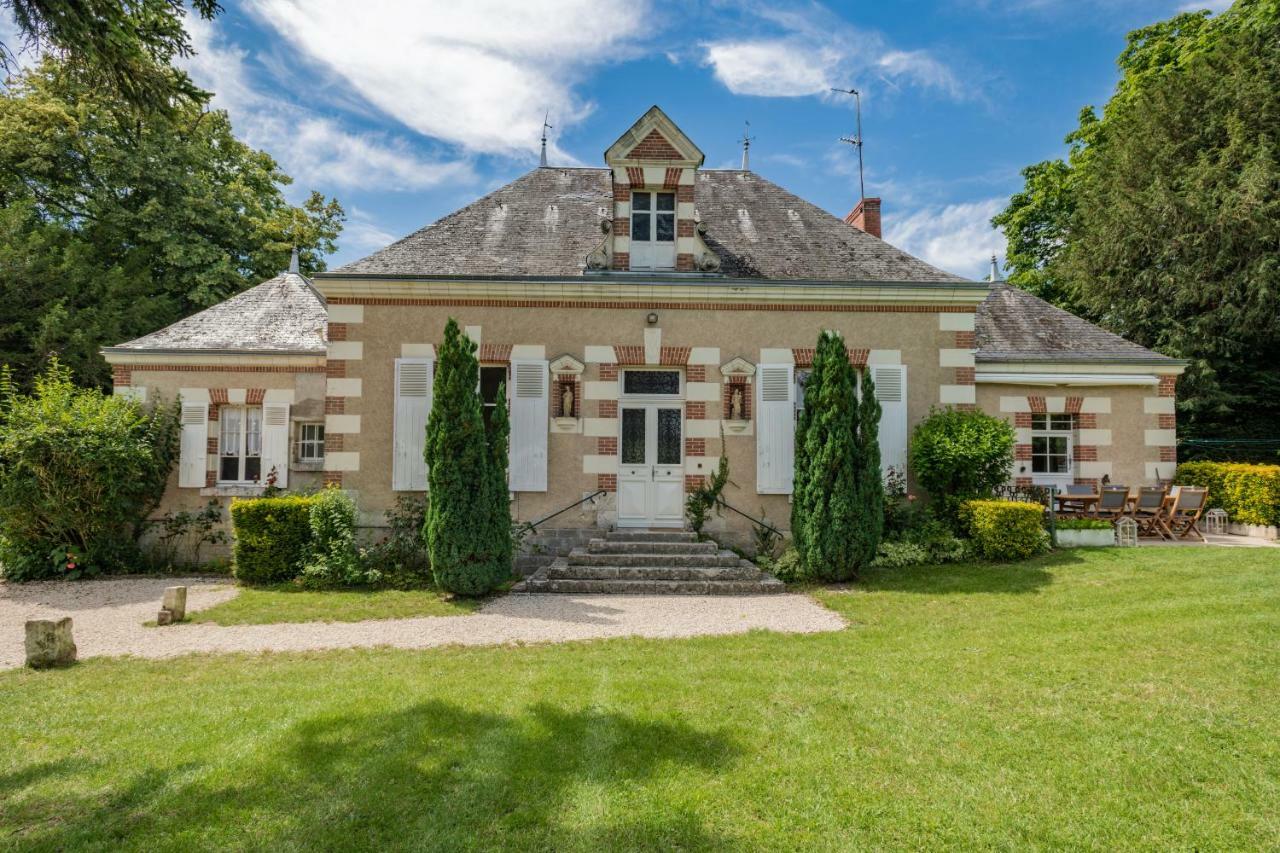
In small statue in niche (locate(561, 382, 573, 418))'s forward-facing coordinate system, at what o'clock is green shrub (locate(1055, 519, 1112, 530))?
The green shrub is roughly at 9 o'clock from the small statue in niche.

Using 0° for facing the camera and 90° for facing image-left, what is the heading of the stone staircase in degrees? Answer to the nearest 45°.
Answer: approximately 0°

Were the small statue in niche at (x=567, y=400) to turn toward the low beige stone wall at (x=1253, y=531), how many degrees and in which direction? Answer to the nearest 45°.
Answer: approximately 90° to its left

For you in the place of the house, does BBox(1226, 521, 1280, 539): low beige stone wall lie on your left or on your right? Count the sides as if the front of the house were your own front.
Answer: on your left

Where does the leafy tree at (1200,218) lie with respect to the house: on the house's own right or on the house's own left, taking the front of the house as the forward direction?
on the house's own left

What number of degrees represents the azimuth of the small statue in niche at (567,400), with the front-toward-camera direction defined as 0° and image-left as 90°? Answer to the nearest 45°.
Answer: approximately 0°

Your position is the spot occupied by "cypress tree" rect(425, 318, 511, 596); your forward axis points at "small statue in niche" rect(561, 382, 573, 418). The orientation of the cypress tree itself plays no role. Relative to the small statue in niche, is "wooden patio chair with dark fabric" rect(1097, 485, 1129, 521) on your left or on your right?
right

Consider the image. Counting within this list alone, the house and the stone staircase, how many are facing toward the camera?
2

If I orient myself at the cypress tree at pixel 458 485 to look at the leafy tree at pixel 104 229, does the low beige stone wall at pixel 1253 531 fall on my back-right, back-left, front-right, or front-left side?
back-right

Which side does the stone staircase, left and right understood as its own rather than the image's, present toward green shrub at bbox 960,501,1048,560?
left
